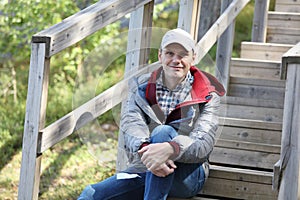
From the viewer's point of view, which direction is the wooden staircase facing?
toward the camera

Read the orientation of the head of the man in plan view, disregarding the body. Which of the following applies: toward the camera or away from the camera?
toward the camera

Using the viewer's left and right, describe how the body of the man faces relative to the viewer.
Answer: facing the viewer
